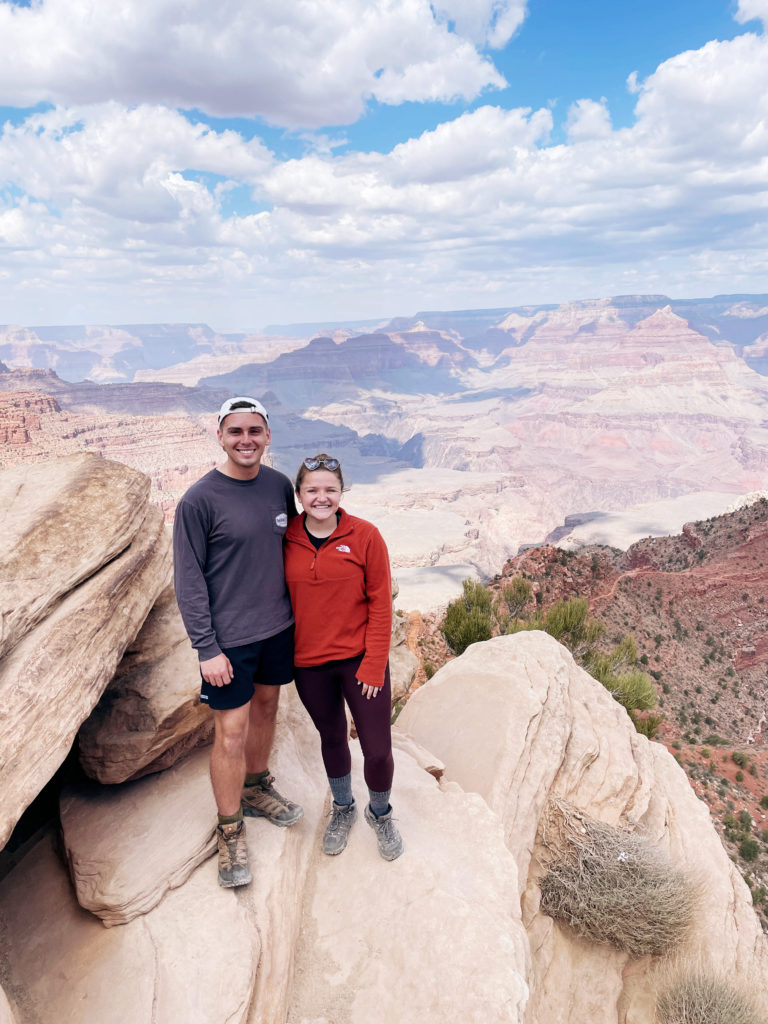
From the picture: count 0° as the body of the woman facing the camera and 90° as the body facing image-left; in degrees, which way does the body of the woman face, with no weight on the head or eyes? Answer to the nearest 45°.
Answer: approximately 0°

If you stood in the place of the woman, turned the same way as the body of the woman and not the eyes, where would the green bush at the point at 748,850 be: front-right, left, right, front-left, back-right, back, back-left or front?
back-left

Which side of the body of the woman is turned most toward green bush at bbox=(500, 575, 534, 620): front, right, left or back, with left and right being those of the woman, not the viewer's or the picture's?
back

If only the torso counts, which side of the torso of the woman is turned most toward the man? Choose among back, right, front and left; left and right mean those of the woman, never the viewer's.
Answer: right

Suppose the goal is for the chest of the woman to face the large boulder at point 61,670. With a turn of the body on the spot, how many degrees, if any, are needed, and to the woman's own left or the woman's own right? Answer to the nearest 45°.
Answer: approximately 90° to the woman's own right

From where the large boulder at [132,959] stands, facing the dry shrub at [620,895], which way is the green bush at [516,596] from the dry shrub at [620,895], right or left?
left
